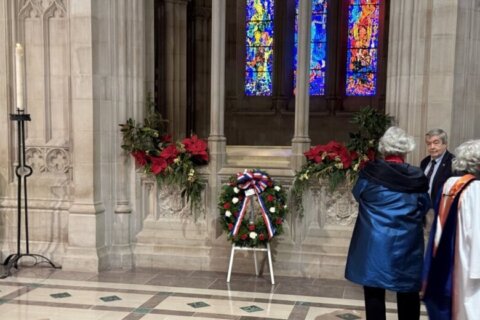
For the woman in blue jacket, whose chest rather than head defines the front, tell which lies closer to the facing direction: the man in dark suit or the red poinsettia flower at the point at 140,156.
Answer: the man in dark suit

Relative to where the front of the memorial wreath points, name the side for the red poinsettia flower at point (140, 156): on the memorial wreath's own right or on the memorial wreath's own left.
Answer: on the memorial wreath's own right

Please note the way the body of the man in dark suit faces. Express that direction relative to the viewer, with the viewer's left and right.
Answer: facing the viewer and to the left of the viewer

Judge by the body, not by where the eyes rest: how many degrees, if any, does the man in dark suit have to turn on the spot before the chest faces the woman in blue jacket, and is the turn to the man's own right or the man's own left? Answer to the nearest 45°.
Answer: approximately 45° to the man's own left

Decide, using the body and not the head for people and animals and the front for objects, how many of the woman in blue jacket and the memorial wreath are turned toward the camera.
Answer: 1

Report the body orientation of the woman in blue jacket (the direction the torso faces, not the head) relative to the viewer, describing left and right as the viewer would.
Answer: facing away from the viewer

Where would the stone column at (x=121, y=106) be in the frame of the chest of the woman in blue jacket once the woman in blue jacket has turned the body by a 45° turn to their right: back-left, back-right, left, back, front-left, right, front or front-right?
left

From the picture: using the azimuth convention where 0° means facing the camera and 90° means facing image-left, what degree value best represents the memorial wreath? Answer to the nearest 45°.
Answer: approximately 0°

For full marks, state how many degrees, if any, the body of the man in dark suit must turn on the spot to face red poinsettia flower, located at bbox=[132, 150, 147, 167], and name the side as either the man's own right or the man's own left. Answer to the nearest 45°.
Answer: approximately 45° to the man's own right

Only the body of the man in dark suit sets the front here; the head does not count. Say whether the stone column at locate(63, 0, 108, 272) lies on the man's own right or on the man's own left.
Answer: on the man's own right

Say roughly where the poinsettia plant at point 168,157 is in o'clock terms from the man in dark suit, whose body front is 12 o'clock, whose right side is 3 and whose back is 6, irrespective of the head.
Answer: The poinsettia plant is roughly at 2 o'clock from the man in dark suit.

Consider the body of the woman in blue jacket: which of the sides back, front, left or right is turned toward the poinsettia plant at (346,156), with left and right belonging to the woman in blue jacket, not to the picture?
front
